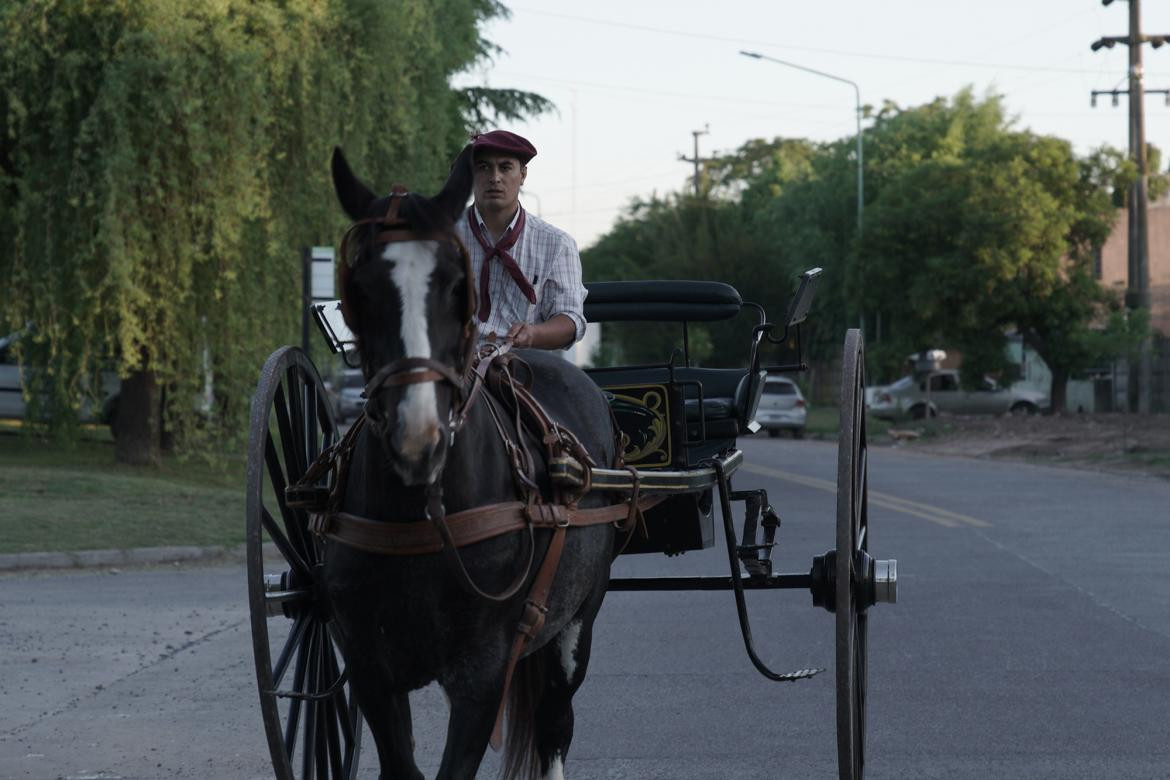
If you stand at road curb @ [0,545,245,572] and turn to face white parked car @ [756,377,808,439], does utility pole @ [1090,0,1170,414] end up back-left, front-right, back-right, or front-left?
front-right

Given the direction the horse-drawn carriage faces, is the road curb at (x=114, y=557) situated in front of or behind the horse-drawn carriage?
behind

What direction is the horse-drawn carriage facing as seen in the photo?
toward the camera

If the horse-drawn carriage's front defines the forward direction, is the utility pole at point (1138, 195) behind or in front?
behind

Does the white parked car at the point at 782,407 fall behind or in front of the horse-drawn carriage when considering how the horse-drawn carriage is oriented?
behind
